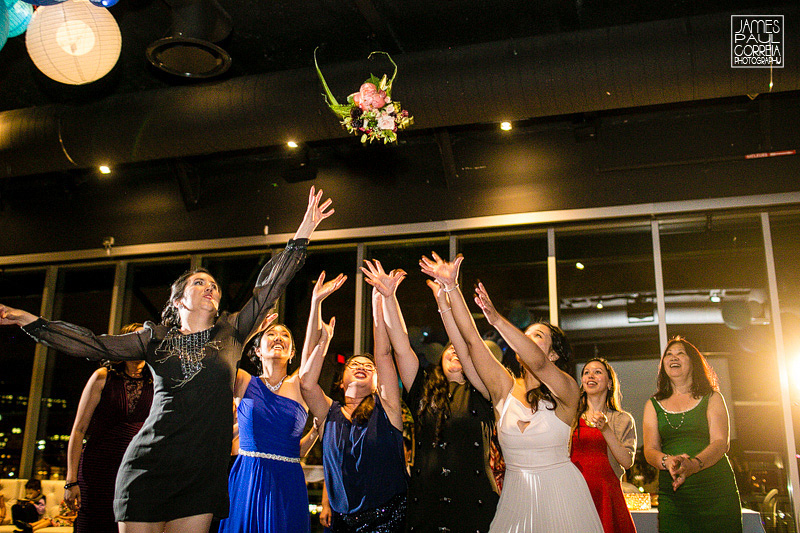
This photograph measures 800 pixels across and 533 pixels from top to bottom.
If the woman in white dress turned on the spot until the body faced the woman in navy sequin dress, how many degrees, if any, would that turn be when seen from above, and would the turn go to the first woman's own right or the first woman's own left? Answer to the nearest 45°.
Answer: approximately 90° to the first woman's own right

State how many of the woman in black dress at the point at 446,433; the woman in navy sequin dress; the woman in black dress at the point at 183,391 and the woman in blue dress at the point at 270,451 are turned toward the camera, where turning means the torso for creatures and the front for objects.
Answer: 4

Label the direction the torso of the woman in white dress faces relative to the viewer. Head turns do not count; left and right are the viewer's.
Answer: facing the viewer and to the left of the viewer

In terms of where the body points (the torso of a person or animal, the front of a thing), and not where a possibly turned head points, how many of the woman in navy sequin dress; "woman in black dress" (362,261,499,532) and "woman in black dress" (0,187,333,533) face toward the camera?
3

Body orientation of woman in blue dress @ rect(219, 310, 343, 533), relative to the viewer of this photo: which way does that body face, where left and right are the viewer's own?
facing the viewer

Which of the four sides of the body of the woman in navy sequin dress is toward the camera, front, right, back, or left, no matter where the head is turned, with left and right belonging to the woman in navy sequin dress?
front

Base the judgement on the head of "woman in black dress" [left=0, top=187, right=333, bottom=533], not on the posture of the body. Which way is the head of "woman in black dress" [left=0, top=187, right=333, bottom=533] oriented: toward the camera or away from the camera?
toward the camera

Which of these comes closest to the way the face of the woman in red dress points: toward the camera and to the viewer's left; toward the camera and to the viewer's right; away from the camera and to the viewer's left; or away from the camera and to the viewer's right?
toward the camera and to the viewer's left

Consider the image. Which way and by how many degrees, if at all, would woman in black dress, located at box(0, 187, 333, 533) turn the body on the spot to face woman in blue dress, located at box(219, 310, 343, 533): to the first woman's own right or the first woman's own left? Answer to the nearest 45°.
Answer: approximately 135° to the first woman's own left

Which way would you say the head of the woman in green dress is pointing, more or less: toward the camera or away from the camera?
toward the camera

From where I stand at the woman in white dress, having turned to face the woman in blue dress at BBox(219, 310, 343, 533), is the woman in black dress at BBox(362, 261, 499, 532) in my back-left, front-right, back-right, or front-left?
front-right

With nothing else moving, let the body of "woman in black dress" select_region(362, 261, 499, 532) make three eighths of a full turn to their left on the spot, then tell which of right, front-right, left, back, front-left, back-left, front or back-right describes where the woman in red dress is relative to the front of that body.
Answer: front

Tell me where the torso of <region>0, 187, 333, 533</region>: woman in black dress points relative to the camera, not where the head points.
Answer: toward the camera
